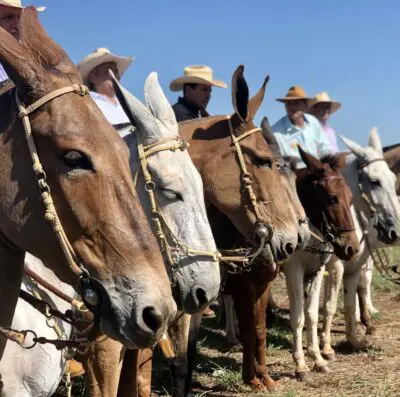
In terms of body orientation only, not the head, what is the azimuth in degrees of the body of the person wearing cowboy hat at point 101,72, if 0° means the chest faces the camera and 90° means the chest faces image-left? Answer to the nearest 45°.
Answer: approximately 315°

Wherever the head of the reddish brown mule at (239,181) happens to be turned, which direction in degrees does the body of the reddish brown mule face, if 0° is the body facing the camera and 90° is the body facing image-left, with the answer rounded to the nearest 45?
approximately 315°

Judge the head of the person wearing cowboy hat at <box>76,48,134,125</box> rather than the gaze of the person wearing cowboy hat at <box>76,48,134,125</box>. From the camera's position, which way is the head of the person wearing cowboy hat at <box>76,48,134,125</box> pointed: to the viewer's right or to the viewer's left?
to the viewer's right

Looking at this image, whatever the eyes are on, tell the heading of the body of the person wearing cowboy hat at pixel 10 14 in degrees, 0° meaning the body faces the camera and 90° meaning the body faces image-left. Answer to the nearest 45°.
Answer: approximately 315°

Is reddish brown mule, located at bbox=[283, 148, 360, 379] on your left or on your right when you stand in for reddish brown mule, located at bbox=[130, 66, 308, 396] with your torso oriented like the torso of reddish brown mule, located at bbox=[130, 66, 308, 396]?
on your left

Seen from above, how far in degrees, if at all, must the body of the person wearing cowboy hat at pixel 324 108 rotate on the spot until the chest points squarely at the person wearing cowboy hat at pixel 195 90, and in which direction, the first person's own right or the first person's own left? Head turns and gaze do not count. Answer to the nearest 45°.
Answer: approximately 45° to the first person's own right

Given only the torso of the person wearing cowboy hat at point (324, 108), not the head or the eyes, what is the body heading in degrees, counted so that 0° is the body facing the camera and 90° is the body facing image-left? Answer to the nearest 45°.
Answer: approximately 315°

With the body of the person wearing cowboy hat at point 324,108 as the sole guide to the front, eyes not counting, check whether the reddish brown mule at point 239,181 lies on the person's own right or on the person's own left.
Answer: on the person's own right

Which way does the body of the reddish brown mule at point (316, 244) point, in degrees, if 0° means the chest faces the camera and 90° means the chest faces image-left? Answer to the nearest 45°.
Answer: approximately 315°

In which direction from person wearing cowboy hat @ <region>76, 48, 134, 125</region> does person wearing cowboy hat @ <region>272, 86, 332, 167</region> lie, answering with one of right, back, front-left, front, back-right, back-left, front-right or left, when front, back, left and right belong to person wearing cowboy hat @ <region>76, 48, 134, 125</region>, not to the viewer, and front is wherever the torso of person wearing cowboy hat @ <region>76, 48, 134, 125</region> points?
left

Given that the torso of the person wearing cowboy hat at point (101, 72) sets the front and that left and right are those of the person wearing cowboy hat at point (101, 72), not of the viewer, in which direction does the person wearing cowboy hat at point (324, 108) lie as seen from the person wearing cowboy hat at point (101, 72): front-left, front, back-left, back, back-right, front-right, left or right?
left
